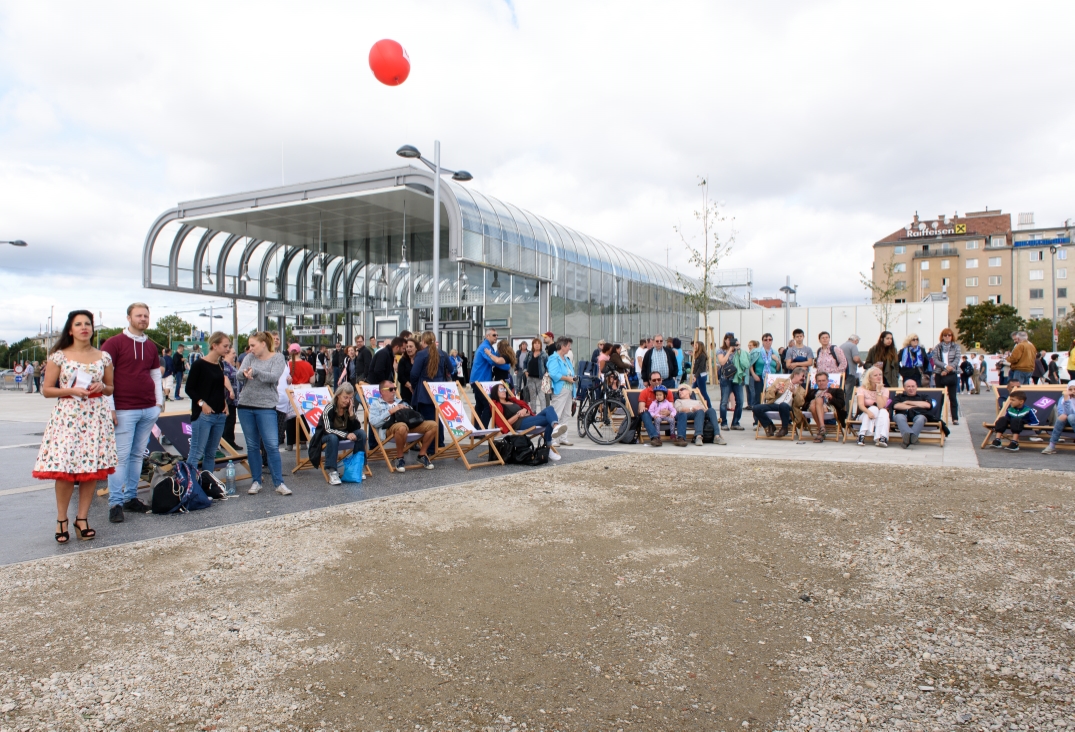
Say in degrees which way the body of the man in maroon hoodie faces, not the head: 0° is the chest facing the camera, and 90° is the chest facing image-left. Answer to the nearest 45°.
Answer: approximately 315°

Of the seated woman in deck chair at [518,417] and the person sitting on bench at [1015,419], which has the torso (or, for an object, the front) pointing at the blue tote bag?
the person sitting on bench

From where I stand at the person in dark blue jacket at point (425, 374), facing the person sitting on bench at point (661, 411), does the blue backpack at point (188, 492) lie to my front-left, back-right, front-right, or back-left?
back-right

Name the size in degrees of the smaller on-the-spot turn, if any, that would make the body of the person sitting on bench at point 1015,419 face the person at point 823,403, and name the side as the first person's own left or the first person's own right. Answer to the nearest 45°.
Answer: approximately 45° to the first person's own right

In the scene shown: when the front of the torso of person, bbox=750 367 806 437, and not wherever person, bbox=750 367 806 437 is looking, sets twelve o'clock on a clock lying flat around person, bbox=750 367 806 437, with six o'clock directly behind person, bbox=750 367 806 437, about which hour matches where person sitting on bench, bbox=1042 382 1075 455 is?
person sitting on bench, bbox=1042 382 1075 455 is roughly at 8 o'clock from person, bbox=750 367 806 437.

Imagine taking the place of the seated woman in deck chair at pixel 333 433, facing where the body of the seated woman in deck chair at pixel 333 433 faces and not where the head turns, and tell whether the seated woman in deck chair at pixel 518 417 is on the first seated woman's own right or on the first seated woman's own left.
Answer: on the first seated woman's own left

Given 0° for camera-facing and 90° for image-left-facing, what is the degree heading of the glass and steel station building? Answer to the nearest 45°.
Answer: approximately 45°

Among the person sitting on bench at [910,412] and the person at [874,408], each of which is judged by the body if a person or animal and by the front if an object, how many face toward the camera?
2

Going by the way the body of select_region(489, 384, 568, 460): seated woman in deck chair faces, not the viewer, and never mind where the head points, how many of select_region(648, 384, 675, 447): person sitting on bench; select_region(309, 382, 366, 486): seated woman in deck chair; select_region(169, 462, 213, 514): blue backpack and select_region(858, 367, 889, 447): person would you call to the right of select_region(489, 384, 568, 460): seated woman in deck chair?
2

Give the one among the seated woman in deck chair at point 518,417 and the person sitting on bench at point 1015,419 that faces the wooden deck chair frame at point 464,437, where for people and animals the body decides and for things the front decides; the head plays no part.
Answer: the person sitting on bench

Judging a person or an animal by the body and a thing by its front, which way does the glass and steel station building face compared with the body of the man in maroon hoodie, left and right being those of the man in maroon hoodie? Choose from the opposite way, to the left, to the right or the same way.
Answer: to the right

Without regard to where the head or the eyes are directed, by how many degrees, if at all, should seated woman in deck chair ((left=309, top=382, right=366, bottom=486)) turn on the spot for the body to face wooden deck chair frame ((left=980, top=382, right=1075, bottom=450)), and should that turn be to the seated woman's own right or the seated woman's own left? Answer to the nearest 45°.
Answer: approximately 45° to the seated woman's own left
